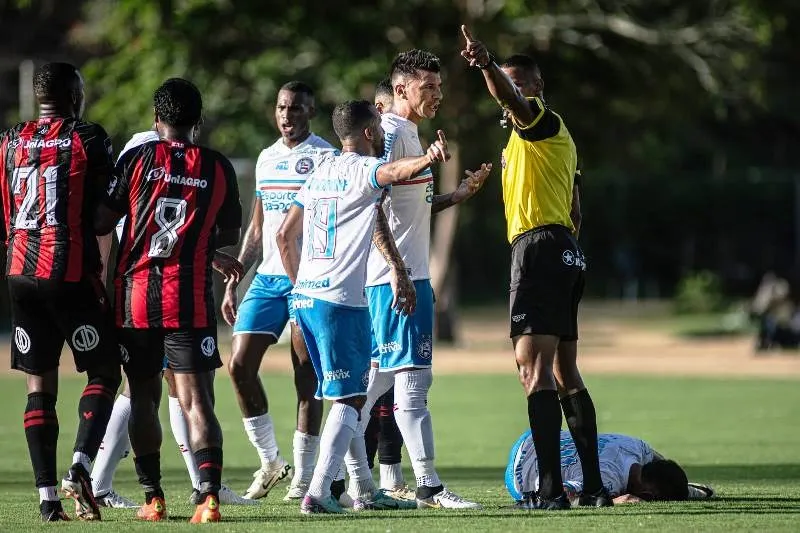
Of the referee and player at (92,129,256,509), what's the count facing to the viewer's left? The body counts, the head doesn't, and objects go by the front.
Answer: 1

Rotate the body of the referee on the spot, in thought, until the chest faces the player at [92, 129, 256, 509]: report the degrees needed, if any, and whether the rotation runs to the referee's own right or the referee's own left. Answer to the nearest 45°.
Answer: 0° — they already face them

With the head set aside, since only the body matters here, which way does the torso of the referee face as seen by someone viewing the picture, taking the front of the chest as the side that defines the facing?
to the viewer's left
